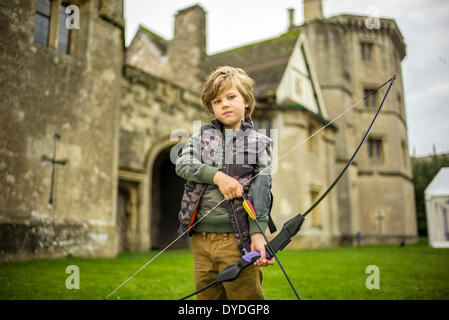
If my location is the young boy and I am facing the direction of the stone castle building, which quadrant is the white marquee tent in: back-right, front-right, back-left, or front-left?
front-right

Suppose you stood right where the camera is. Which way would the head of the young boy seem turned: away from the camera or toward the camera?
toward the camera

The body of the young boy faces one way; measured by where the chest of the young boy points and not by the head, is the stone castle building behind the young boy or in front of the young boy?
behind

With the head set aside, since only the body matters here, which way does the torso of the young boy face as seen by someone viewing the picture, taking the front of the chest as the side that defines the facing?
toward the camera

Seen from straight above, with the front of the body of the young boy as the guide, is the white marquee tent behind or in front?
behind
